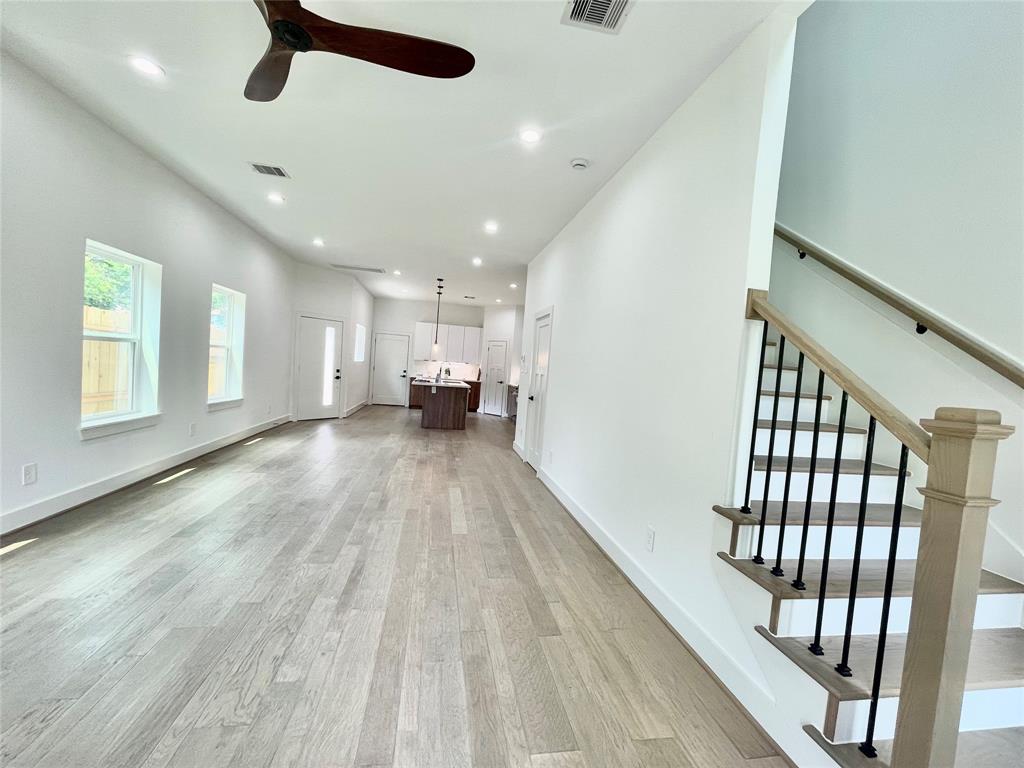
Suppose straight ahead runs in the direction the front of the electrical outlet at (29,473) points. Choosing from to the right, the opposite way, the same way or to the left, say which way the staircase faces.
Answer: to the right

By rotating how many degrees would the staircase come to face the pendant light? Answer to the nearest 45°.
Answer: approximately 180°

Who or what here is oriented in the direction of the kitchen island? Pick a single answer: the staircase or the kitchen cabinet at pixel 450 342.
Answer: the kitchen cabinet

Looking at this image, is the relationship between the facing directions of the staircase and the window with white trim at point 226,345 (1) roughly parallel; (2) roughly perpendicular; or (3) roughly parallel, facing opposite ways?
roughly perpendicular

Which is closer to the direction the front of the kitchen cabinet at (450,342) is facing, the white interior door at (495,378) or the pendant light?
the pendant light

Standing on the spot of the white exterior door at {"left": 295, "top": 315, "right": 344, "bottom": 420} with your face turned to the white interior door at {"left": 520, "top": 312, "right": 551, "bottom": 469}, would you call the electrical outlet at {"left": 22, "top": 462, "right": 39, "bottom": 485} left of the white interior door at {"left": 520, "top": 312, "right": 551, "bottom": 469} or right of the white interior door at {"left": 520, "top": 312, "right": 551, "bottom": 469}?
right

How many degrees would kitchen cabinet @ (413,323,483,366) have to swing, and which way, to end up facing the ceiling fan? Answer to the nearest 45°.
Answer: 0° — it already faces it

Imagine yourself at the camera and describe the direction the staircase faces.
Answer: facing the viewer and to the right of the viewer

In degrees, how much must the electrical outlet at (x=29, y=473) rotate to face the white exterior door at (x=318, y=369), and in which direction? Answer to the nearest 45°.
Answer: approximately 90° to its left

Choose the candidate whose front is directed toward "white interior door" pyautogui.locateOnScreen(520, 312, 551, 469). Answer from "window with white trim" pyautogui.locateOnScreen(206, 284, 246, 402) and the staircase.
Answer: the window with white trim

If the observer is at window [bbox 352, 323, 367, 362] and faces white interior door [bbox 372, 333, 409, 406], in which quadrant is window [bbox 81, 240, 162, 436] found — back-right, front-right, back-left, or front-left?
back-right

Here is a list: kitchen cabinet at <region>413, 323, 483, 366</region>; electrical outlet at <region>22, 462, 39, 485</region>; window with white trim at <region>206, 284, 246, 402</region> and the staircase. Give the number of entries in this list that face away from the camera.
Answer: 0

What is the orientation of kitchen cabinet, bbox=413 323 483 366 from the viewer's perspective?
toward the camera

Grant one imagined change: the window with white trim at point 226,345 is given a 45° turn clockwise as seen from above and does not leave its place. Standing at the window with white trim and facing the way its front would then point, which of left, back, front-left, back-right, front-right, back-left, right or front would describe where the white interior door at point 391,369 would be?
back-left

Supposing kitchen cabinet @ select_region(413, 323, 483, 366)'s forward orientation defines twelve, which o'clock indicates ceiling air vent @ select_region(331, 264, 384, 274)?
The ceiling air vent is roughly at 1 o'clock from the kitchen cabinet.

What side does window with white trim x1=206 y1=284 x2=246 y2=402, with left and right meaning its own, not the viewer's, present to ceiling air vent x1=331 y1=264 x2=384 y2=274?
left

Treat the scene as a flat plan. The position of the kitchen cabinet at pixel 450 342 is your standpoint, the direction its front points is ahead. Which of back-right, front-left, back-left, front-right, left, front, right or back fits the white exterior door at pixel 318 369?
front-right

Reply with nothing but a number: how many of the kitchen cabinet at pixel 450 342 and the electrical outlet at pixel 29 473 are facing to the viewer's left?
0

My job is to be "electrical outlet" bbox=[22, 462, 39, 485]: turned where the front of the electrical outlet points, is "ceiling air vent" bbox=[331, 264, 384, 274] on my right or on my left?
on my left
